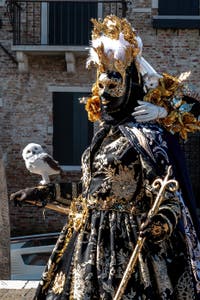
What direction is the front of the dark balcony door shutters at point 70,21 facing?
toward the camera

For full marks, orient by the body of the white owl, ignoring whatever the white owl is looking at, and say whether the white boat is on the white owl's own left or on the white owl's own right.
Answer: on the white owl's own right

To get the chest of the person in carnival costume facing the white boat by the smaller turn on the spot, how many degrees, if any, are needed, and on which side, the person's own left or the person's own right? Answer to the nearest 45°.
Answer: approximately 135° to the person's own right

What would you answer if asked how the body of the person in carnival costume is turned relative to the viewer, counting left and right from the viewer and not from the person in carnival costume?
facing the viewer and to the left of the viewer

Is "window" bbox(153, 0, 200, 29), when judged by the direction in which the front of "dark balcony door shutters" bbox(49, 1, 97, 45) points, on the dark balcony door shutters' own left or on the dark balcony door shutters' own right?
on the dark balcony door shutters' own left

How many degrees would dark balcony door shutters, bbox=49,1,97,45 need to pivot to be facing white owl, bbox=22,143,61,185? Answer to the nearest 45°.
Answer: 0° — it already faces it

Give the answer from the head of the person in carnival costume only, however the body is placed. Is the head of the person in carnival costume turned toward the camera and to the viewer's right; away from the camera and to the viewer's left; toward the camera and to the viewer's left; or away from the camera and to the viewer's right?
toward the camera and to the viewer's left

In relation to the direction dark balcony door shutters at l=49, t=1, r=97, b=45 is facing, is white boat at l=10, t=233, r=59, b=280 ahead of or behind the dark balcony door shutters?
ahead

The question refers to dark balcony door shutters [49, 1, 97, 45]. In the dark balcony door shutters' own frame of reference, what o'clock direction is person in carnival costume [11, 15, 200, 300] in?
The person in carnival costume is roughly at 12 o'clock from the dark balcony door shutters.

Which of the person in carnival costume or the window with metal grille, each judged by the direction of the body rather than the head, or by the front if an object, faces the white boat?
the window with metal grille

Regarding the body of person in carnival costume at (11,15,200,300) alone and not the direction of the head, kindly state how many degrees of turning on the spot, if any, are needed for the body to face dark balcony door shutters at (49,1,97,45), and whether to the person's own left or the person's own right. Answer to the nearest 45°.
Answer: approximately 135° to the person's own right
